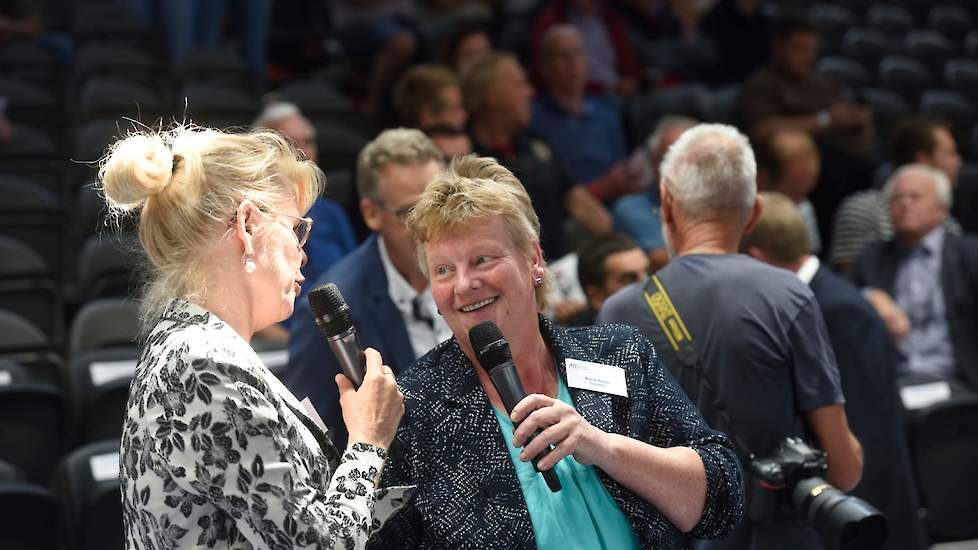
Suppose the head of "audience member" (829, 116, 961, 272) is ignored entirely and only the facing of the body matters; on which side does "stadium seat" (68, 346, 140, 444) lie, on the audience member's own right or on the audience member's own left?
on the audience member's own right

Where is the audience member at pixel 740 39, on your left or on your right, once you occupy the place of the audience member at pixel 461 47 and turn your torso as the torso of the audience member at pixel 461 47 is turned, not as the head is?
on your left

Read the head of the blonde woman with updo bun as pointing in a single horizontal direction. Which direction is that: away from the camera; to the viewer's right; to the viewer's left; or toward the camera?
to the viewer's right

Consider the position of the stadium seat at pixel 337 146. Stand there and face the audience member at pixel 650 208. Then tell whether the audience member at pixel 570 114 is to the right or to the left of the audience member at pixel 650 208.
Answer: left

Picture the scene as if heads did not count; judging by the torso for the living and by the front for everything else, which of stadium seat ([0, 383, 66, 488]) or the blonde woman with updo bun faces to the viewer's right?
the blonde woman with updo bun
